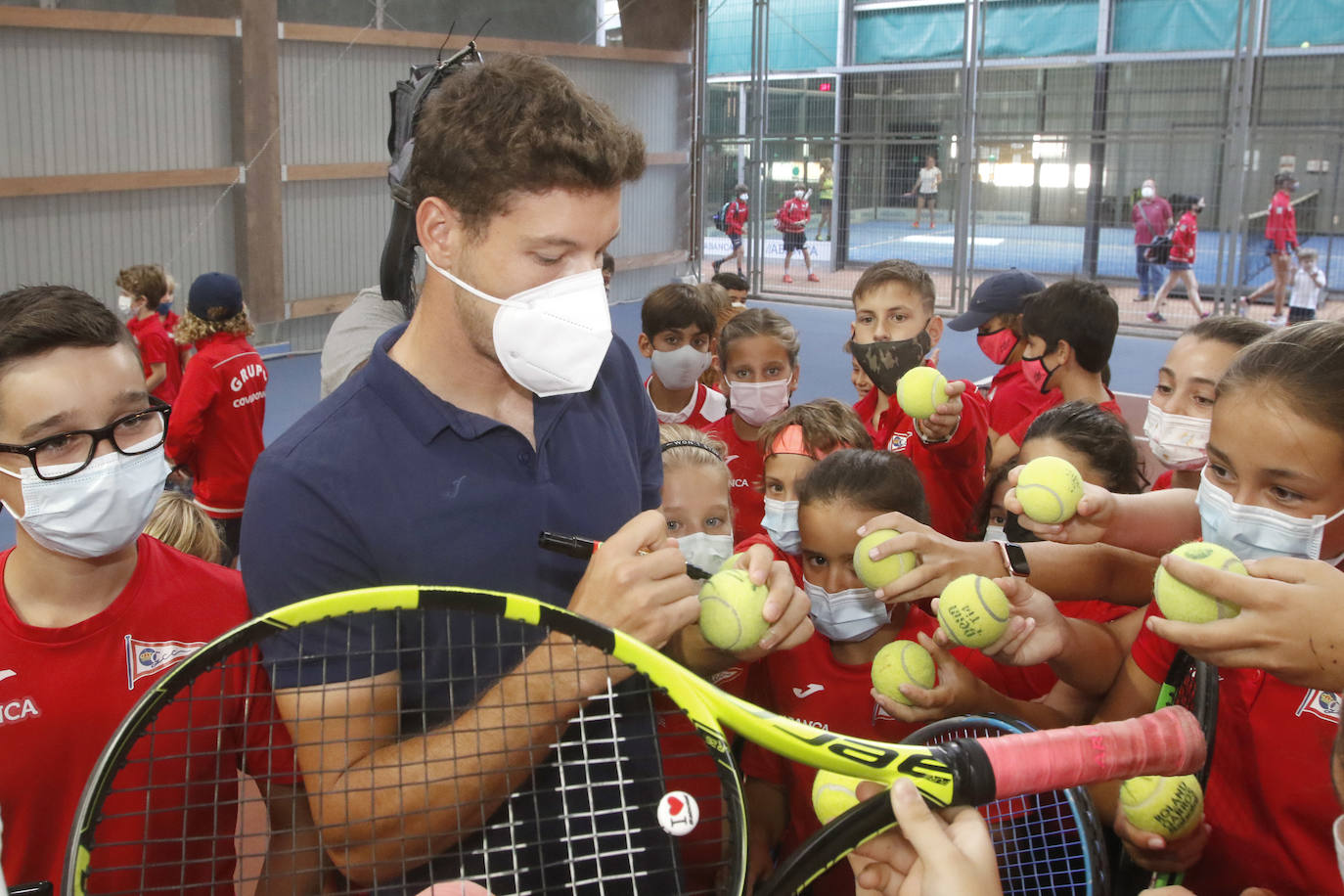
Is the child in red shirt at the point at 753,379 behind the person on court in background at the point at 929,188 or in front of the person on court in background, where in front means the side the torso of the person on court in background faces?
in front

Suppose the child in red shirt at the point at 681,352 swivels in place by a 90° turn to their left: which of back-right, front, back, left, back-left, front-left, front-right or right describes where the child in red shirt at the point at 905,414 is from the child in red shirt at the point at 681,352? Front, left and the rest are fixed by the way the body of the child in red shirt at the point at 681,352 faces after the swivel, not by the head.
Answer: front-right

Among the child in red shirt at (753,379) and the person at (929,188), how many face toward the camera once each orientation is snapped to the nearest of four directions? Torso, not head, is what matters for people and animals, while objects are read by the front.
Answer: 2

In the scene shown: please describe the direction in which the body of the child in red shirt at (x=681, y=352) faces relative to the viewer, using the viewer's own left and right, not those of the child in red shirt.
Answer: facing the viewer

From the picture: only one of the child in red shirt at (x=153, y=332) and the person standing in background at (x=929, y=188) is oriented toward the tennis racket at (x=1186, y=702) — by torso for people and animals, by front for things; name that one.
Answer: the person standing in background

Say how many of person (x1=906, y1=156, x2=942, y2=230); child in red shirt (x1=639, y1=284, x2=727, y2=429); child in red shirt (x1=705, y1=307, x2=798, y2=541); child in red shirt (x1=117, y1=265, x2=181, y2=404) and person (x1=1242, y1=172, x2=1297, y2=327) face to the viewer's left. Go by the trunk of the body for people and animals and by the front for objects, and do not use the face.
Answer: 1

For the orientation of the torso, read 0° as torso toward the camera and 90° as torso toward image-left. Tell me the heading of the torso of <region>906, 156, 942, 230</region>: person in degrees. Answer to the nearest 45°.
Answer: approximately 0°

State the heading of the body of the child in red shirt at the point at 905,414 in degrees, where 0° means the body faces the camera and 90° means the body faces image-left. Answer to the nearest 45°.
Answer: approximately 45°

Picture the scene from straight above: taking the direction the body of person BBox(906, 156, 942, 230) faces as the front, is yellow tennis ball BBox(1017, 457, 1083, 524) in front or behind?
in front

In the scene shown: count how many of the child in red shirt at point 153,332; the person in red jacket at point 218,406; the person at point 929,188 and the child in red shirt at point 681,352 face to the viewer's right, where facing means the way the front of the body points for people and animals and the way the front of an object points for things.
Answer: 0

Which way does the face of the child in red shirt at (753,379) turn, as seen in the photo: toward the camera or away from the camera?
toward the camera

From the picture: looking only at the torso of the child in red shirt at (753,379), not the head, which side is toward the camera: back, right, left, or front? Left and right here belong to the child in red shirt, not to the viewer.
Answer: front
